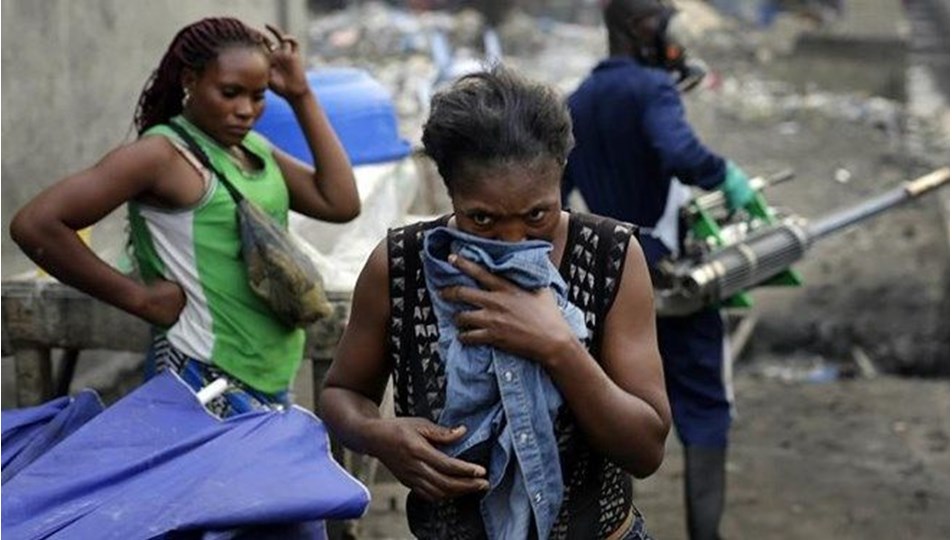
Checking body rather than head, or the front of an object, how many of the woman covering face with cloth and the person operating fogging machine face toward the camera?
1

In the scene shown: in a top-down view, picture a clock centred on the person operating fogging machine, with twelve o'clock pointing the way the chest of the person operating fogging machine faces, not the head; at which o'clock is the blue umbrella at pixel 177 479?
The blue umbrella is roughly at 5 o'clock from the person operating fogging machine.

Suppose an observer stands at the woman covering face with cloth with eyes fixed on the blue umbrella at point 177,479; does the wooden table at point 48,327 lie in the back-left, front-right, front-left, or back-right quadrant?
front-right

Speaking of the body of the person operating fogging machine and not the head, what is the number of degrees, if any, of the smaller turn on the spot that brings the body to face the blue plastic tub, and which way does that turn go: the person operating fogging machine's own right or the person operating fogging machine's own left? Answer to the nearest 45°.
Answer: approximately 135° to the person operating fogging machine's own left

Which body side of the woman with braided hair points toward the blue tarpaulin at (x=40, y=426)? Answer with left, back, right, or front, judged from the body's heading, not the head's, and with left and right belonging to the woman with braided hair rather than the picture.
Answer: right

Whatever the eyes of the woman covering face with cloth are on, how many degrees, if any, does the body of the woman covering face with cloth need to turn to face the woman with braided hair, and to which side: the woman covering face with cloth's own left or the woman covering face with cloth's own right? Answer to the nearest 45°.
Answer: approximately 135° to the woman covering face with cloth's own right

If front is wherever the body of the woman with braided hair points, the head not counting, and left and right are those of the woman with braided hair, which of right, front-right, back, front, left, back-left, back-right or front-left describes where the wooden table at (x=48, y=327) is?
back

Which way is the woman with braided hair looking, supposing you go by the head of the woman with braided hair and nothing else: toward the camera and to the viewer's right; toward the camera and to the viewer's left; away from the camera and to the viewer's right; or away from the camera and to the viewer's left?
toward the camera and to the viewer's right

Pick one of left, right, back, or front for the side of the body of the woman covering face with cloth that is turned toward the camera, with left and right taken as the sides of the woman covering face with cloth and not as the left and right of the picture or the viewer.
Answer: front

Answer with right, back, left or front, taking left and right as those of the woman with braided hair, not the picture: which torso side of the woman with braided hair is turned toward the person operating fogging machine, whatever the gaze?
left

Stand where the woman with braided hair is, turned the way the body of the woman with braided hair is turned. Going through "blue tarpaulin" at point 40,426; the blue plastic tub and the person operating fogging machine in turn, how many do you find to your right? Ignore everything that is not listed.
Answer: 1

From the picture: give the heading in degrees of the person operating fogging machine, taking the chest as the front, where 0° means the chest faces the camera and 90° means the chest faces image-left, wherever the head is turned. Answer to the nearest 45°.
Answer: approximately 225°

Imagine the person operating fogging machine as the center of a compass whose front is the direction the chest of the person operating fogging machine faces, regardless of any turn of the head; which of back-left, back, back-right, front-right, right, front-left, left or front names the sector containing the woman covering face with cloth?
back-right
